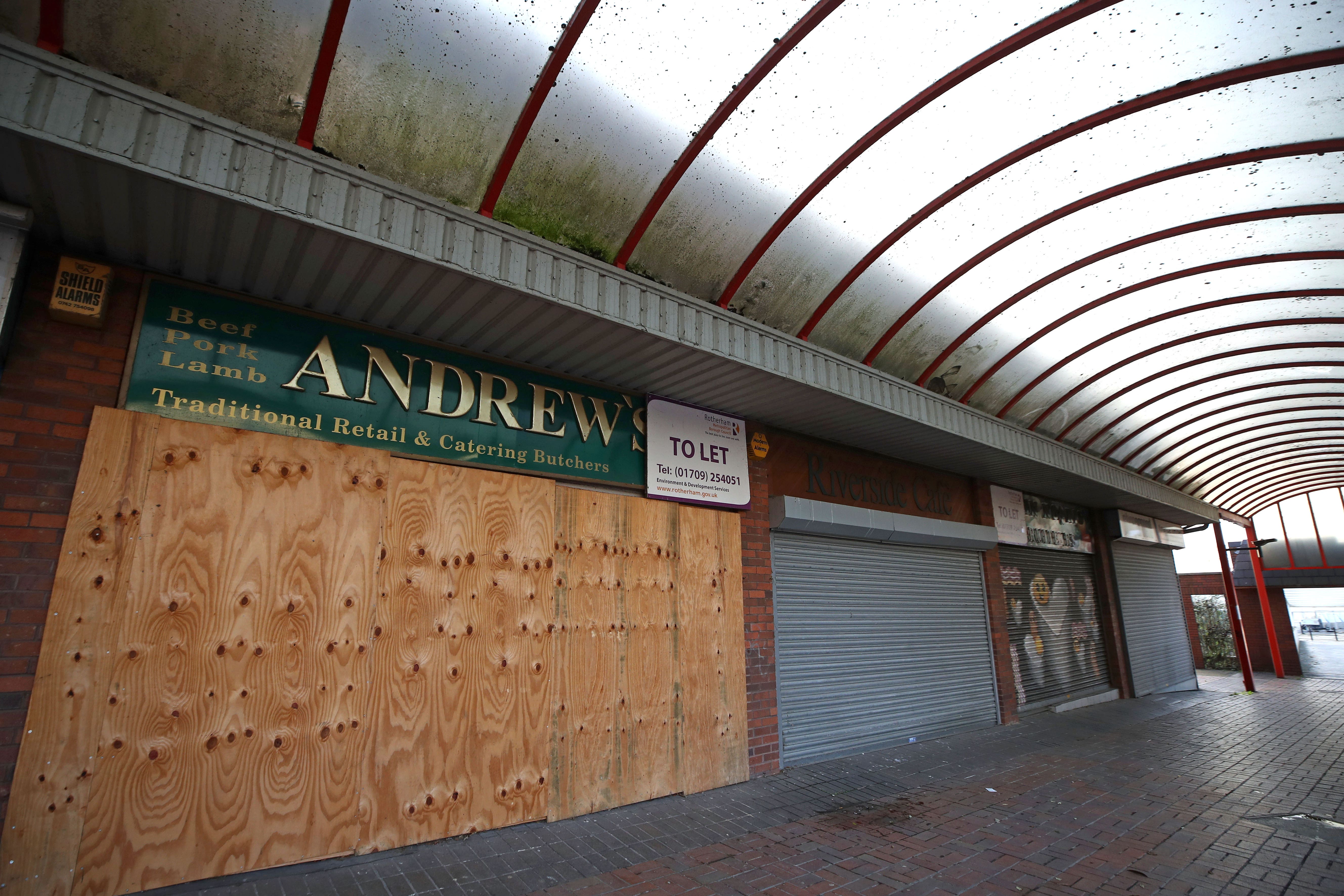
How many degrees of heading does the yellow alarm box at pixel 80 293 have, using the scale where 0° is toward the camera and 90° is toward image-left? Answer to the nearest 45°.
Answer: approximately 0°

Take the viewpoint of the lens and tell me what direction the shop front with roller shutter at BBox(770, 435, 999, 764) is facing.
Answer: facing the viewer and to the right of the viewer

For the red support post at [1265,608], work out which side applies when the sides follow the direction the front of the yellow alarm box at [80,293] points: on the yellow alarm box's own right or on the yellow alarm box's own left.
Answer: on the yellow alarm box's own left

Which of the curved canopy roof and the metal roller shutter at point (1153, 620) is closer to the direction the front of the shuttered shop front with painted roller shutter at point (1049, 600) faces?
the curved canopy roof

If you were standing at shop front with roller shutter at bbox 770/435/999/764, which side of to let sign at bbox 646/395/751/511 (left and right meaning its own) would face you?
left

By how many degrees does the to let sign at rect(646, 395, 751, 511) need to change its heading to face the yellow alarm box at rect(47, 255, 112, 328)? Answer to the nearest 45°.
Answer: approximately 90° to its right

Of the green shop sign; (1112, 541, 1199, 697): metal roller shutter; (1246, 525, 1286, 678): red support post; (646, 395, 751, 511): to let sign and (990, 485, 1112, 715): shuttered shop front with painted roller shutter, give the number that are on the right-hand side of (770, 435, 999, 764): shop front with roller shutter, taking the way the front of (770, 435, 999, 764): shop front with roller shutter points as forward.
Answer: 2

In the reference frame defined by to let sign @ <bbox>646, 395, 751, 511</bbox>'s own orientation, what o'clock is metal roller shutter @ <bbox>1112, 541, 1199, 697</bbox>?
The metal roller shutter is roughly at 9 o'clock from the to let sign.

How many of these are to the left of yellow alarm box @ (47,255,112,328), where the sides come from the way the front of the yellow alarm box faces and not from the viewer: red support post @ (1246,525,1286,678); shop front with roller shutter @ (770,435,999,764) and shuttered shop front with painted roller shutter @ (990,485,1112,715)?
3
